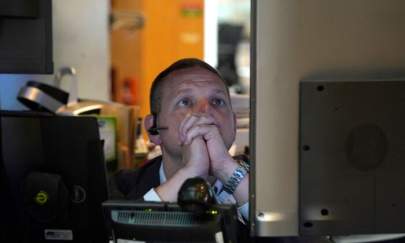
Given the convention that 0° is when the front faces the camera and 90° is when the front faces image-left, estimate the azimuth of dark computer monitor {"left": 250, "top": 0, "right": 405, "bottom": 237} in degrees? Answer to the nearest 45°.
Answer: approximately 180°

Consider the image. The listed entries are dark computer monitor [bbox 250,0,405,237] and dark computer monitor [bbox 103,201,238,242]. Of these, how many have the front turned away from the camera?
2

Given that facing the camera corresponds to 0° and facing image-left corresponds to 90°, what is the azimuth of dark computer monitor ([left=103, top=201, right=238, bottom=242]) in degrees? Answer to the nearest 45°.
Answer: approximately 180°

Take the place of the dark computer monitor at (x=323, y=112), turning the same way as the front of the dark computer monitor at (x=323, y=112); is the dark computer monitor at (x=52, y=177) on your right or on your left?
on your left
